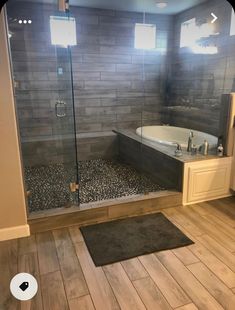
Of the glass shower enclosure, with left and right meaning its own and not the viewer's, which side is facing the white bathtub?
left

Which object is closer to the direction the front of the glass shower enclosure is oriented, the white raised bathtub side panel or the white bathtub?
the white raised bathtub side panel

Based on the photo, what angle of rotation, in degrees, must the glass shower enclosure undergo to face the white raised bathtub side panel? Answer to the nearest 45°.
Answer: approximately 45° to its left

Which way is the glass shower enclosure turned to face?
toward the camera

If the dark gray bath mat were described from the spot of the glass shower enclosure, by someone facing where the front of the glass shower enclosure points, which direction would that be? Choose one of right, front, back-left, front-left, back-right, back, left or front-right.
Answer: front

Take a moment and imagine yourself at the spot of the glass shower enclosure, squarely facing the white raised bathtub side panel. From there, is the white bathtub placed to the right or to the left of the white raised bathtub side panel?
left
